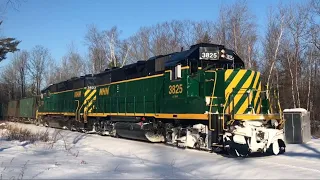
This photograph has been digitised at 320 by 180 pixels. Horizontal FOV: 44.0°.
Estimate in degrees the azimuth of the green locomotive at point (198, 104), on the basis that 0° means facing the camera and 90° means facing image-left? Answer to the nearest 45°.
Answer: approximately 315°
